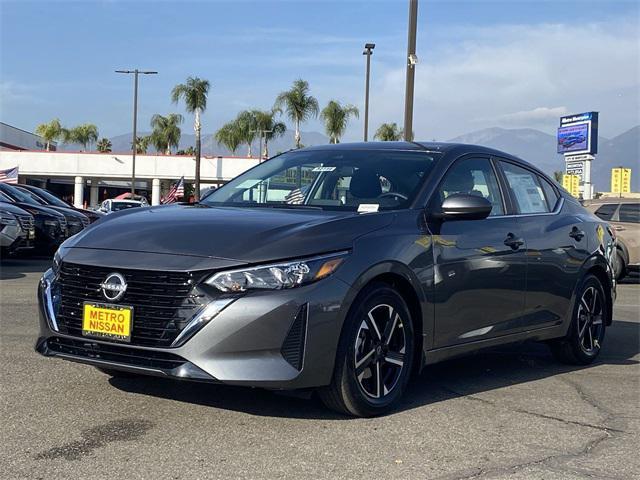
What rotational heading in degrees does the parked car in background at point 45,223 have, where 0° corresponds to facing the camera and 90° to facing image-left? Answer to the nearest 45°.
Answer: approximately 315°

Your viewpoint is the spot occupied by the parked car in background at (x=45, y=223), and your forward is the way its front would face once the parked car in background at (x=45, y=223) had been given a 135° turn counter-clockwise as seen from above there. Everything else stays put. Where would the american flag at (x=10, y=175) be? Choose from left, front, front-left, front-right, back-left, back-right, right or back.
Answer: front

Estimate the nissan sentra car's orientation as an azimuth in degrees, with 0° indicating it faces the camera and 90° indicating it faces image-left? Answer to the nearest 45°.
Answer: approximately 45°

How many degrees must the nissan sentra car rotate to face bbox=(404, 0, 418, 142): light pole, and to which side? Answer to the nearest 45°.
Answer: approximately 135° to its right

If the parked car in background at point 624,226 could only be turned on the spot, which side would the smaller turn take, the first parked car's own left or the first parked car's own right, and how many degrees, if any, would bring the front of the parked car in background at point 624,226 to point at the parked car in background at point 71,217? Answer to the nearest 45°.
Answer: approximately 135° to the first parked car's own left

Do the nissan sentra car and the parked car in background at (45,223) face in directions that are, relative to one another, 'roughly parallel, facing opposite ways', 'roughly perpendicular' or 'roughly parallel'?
roughly perpendicular

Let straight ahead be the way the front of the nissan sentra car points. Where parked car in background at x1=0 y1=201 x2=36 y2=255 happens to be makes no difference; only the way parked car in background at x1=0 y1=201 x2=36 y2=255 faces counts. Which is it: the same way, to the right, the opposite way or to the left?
to the left

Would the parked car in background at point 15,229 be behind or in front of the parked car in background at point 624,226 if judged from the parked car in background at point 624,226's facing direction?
behind

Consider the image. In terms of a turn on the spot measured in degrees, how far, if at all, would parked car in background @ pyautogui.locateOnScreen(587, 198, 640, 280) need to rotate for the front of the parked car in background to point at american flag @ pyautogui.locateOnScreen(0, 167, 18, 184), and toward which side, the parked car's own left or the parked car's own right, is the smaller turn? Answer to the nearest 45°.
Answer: approximately 135° to the parked car's own left
